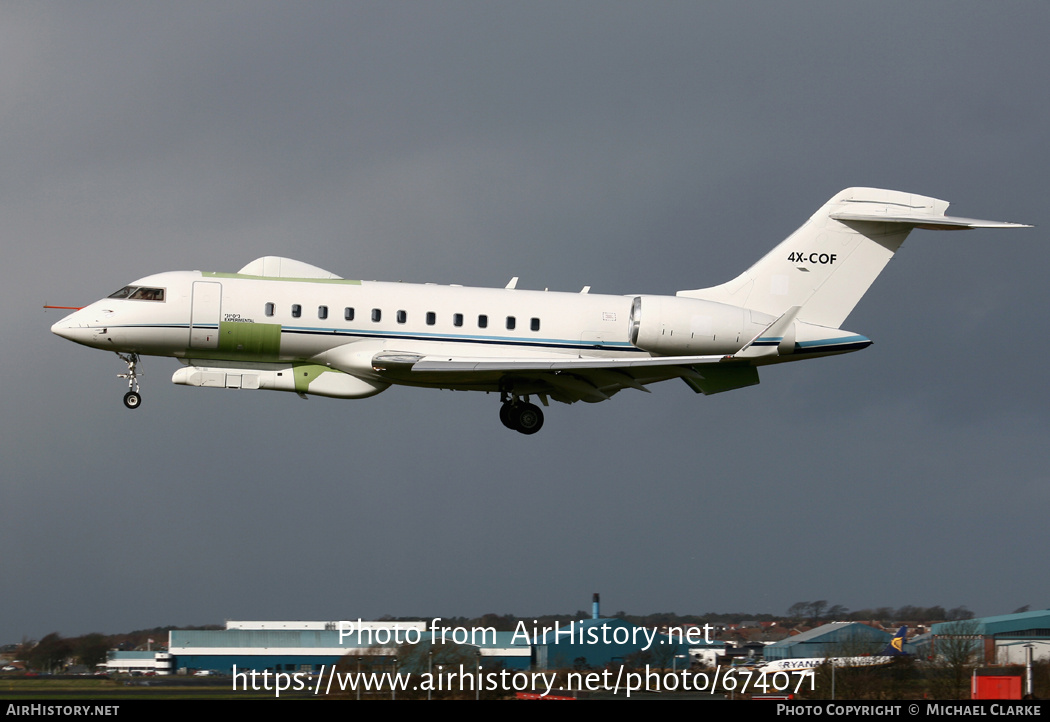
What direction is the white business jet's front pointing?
to the viewer's left
